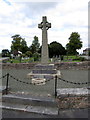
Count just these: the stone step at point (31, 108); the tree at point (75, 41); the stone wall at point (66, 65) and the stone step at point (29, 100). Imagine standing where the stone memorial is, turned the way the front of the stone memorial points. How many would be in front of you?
2

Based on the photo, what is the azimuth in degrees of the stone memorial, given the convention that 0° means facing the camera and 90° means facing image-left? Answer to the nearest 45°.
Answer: approximately 0°

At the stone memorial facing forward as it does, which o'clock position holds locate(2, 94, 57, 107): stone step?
The stone step is roughly at 12 o'clock from the stone memorial.

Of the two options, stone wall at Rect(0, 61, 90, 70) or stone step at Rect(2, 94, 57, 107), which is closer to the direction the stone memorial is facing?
the stone step

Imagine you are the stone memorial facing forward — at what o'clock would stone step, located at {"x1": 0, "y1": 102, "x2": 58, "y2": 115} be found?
The stone step is roughly at 12 o'clock from the stone memorial.

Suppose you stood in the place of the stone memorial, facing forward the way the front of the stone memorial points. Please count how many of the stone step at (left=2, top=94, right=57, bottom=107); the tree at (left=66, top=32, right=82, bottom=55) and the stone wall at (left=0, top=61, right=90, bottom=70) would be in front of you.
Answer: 1

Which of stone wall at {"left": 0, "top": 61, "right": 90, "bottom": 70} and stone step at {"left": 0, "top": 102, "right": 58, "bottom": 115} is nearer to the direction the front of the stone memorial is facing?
the stone step

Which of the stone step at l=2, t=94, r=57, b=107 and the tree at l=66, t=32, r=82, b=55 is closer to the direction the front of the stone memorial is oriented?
the stone step

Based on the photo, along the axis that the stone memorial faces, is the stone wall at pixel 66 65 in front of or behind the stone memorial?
behind

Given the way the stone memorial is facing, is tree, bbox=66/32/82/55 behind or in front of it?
behind
